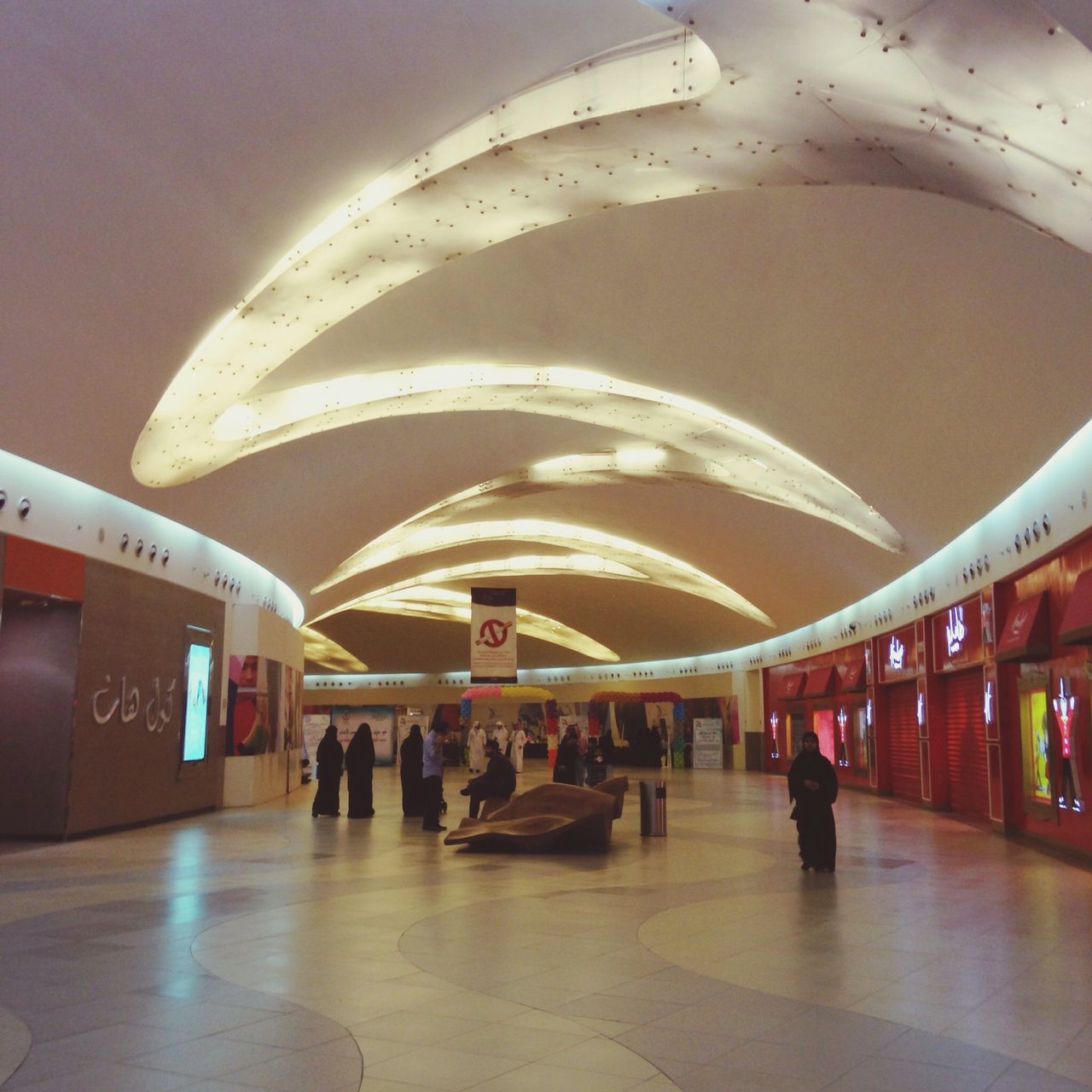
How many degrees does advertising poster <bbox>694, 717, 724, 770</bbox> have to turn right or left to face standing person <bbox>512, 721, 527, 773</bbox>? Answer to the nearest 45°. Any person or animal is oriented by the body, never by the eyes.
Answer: approximately 45° to its right

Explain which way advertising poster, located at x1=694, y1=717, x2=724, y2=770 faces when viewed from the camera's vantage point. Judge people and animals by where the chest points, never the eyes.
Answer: facing the viewer

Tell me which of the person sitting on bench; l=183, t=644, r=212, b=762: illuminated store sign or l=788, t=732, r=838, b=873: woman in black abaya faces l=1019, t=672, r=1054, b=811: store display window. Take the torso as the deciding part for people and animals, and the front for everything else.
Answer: the illuminated store sign

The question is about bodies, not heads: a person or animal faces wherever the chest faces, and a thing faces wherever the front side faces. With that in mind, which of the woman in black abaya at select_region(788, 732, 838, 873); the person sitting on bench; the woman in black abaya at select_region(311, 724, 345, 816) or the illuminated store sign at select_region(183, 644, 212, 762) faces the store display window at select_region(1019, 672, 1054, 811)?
the illuminated store sign

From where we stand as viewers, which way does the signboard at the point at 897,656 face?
facing the viewer and to the left of the viewer

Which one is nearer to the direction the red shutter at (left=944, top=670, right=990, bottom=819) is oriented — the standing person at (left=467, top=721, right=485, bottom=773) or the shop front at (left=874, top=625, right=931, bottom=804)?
the standing person

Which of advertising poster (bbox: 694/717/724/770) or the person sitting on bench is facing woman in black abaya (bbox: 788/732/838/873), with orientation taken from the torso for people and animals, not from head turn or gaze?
the advertising poster

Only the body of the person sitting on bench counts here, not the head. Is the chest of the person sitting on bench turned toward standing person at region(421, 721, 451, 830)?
yes

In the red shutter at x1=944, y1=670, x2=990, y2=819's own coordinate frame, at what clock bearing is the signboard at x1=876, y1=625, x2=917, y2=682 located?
The signboard is roughly at 4 o'clock from the red shutter.

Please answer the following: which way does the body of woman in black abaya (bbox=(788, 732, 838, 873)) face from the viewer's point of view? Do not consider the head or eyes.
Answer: toward the camera

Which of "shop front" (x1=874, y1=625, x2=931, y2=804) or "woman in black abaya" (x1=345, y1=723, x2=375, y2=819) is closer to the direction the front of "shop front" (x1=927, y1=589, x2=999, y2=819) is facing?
the woman in black abaya

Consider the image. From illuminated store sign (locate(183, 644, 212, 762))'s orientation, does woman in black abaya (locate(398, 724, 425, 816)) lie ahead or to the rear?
ahead

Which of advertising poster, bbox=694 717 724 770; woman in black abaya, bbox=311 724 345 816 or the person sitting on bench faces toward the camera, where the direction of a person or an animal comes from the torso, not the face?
the advertising poster
